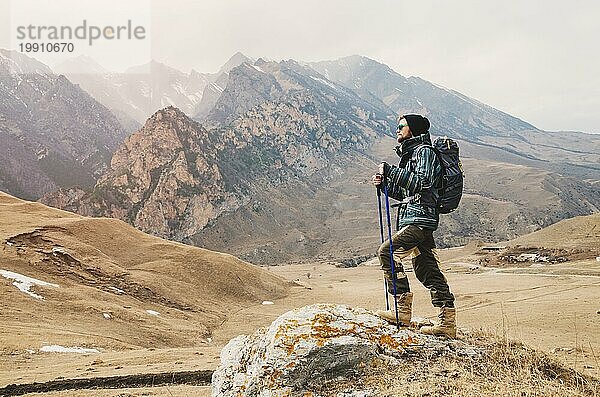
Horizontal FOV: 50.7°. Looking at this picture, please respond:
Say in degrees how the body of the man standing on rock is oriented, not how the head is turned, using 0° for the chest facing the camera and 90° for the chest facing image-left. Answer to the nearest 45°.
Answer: approximately 90°

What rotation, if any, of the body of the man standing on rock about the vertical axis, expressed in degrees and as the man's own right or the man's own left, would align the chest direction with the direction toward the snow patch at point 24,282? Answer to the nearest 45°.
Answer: approximately 45° to the man's own right

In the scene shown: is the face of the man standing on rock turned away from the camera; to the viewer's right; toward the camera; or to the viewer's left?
to the viewer's left
